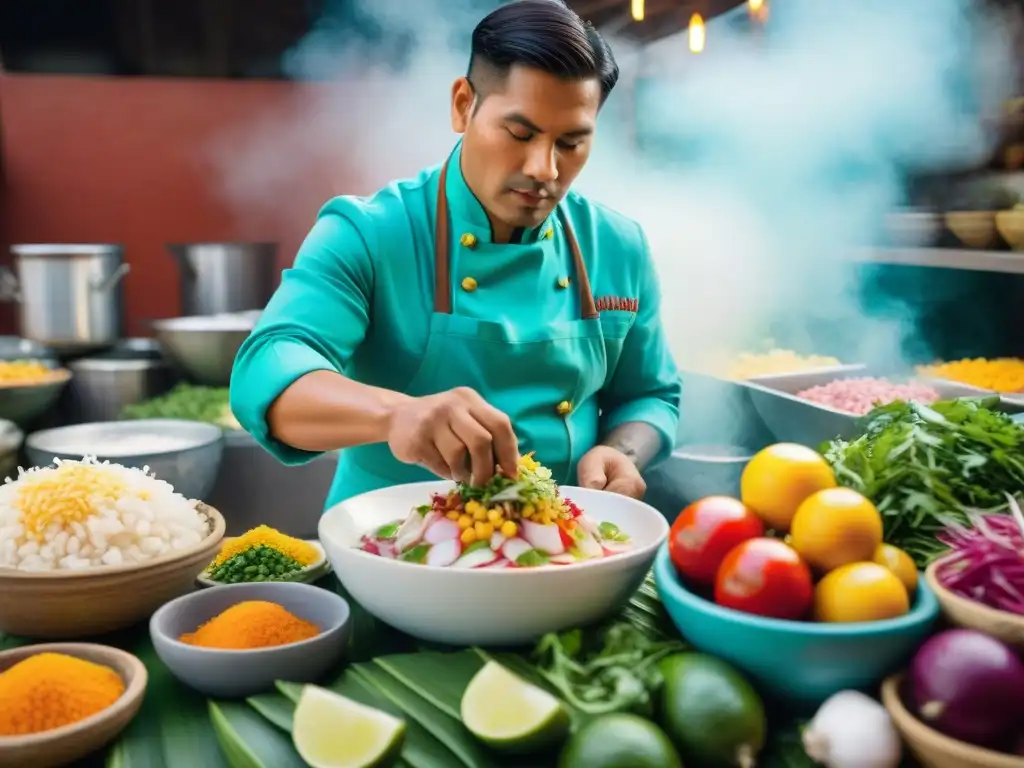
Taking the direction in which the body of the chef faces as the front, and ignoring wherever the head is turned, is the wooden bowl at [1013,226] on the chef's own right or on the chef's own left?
on the chef's own left

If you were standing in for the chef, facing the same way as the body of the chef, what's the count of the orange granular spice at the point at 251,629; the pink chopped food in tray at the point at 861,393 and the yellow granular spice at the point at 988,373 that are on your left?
2

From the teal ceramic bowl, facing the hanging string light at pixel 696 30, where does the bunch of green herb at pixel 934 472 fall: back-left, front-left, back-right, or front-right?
front-right

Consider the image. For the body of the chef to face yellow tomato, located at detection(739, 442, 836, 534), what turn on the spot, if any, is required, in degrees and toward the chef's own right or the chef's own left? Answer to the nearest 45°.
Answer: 0° — they already face it

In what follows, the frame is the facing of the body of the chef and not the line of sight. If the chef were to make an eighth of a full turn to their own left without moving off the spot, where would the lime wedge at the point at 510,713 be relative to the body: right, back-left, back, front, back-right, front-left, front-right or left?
right

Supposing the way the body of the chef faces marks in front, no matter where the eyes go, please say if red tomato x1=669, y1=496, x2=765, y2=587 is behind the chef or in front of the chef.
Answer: in front

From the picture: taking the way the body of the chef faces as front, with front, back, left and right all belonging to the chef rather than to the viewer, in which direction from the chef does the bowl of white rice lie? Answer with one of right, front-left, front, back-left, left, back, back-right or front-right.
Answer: right

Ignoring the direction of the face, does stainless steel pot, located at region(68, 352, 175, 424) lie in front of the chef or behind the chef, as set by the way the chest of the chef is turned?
behind

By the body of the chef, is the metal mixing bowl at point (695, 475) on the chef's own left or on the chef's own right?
on the chef's own left

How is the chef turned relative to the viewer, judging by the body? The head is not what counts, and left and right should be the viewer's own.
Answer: facing the viewer and to the right of the viewer

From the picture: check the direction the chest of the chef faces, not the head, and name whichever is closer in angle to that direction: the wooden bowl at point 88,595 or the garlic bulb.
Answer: the garlic bulb

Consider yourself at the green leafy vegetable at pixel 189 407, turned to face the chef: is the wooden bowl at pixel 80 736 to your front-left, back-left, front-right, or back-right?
front-right

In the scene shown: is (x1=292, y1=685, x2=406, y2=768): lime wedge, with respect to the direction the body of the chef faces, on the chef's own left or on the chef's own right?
on the chef's own right
